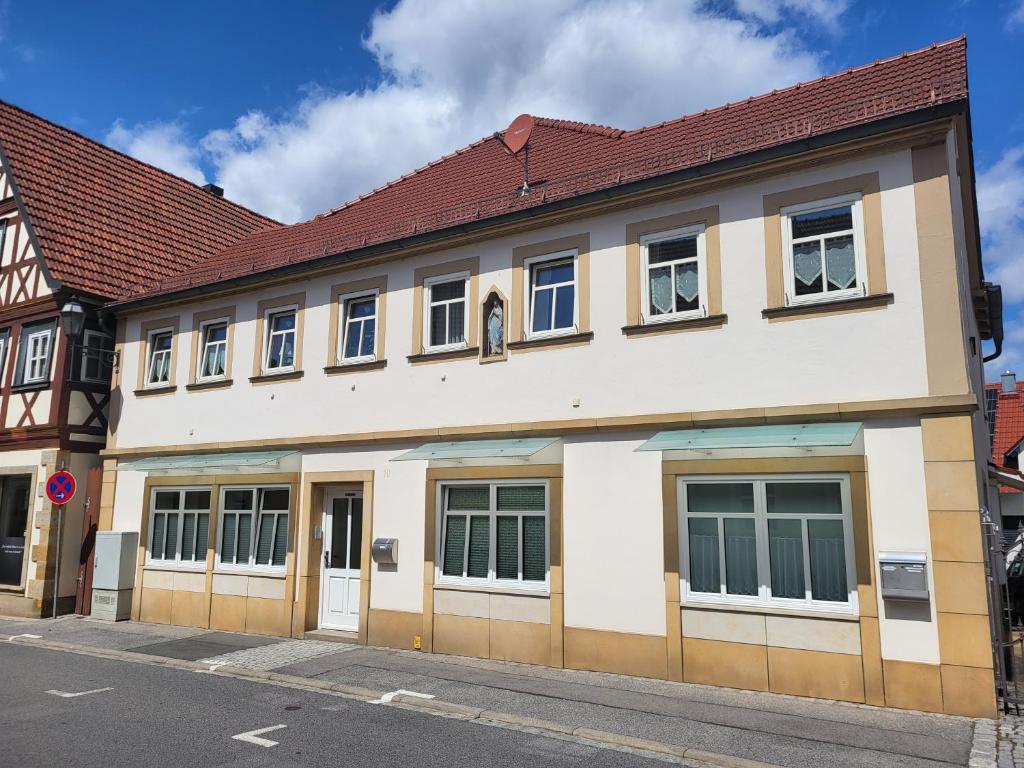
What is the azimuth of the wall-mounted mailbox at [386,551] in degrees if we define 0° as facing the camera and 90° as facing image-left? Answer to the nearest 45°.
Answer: approximately 45°

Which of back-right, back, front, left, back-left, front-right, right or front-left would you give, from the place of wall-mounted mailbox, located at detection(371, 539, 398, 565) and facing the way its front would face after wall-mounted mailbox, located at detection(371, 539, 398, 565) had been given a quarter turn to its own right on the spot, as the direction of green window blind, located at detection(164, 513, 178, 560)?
front

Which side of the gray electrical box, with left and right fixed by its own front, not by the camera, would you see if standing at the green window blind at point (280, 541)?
left

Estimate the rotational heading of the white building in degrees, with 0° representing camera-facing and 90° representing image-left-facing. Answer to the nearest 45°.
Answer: approximately 45°

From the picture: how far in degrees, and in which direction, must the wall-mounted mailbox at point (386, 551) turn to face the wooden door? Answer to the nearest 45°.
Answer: approximately 90° to its right

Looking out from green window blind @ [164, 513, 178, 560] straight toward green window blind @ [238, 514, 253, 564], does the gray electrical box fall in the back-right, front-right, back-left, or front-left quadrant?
back-right

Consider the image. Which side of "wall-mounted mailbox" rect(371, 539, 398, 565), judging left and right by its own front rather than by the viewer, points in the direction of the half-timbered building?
right
